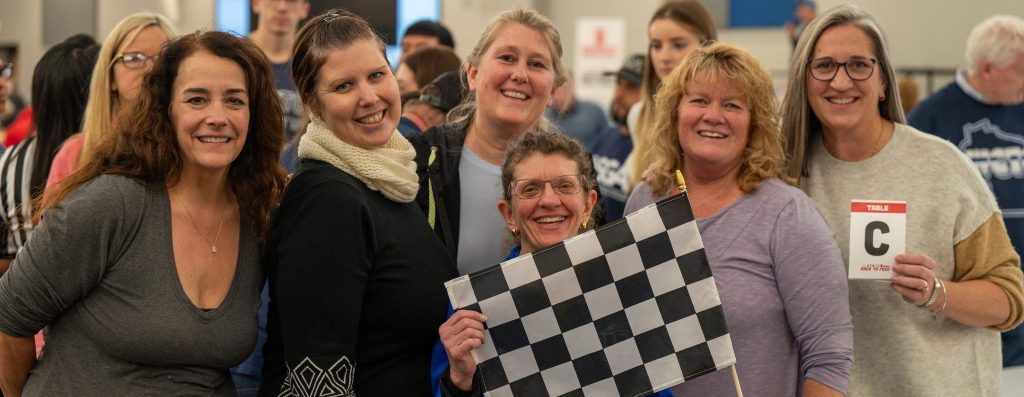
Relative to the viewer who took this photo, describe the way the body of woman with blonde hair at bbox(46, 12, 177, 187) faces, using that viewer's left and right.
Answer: facing the viewer and to the right of the viewer

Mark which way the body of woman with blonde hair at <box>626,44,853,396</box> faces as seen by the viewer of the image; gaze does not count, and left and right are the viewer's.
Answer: facing the viewer and to the left of the viewer

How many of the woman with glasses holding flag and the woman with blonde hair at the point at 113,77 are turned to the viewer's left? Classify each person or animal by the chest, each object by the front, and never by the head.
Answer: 0

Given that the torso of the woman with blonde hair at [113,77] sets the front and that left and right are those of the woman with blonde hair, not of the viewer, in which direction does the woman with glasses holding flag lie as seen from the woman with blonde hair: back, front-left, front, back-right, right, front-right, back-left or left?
front

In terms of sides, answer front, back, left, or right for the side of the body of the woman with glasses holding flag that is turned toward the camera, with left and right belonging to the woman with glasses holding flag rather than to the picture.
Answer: front
